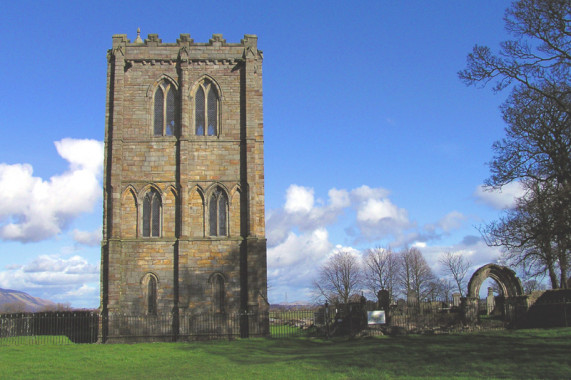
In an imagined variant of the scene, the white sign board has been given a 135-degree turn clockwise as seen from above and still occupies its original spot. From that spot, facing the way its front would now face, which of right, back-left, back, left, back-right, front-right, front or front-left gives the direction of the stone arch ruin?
right

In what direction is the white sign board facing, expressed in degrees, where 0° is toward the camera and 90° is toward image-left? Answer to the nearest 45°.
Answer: approximately 0°

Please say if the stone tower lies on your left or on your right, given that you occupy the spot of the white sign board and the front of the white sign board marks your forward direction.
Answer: on your right
